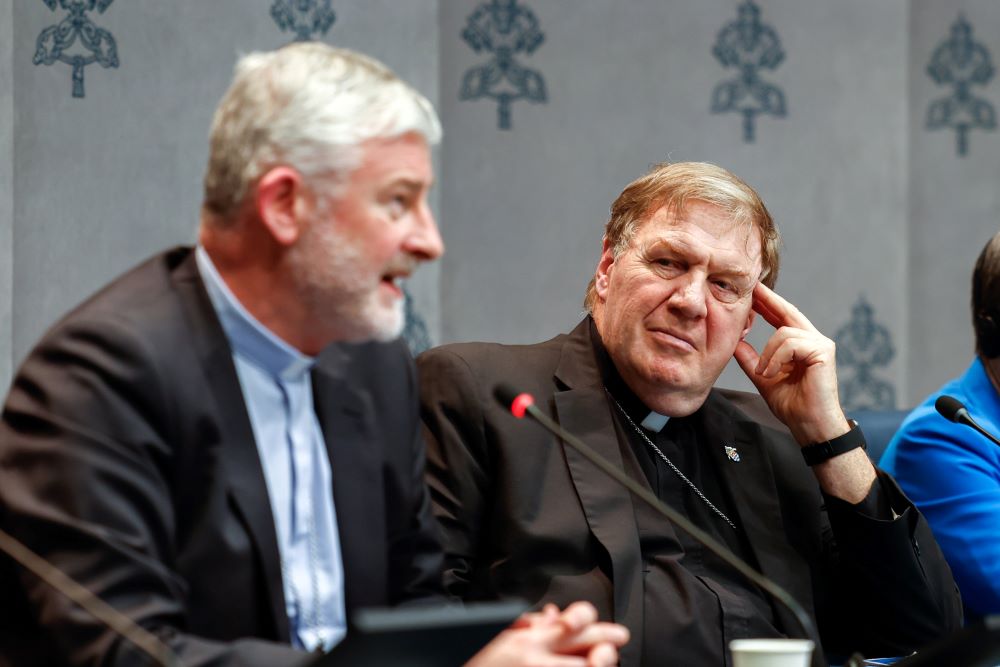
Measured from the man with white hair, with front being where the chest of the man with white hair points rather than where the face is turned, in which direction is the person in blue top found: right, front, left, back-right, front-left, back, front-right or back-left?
left

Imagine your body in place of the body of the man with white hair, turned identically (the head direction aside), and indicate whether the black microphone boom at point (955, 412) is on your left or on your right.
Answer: on your left

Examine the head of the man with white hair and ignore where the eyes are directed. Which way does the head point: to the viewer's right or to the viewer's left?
to the viewer's right

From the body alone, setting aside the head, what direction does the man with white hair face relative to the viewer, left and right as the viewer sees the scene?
facing the viewer and to the right of the viewer

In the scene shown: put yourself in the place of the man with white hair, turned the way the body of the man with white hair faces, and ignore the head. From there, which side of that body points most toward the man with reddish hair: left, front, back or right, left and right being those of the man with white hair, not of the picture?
left
